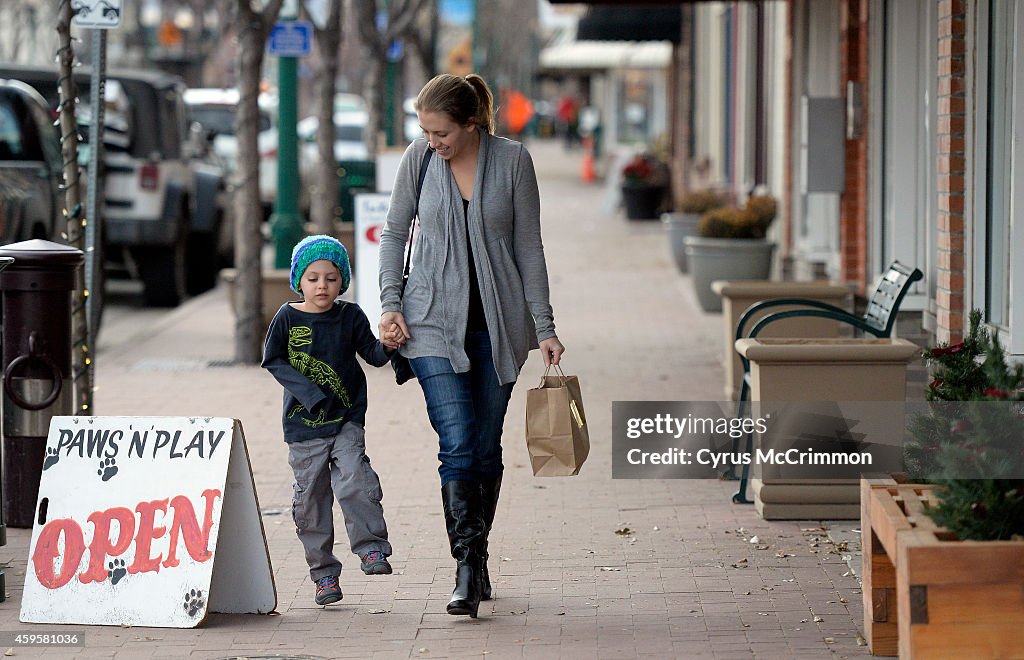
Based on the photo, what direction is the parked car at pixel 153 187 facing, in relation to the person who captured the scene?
facing away from the viewer and to the right of the viewer

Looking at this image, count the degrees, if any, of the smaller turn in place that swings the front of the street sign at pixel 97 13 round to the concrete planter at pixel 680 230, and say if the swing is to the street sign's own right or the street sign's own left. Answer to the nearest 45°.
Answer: approximately 135° to the street sign's own left

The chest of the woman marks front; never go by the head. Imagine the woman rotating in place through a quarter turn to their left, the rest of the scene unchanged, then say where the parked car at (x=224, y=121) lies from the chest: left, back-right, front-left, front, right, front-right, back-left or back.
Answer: left

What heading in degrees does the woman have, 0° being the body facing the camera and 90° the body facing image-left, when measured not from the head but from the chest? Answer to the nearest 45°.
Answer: approximately 0°

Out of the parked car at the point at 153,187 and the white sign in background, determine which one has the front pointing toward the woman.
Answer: the white sign in background
